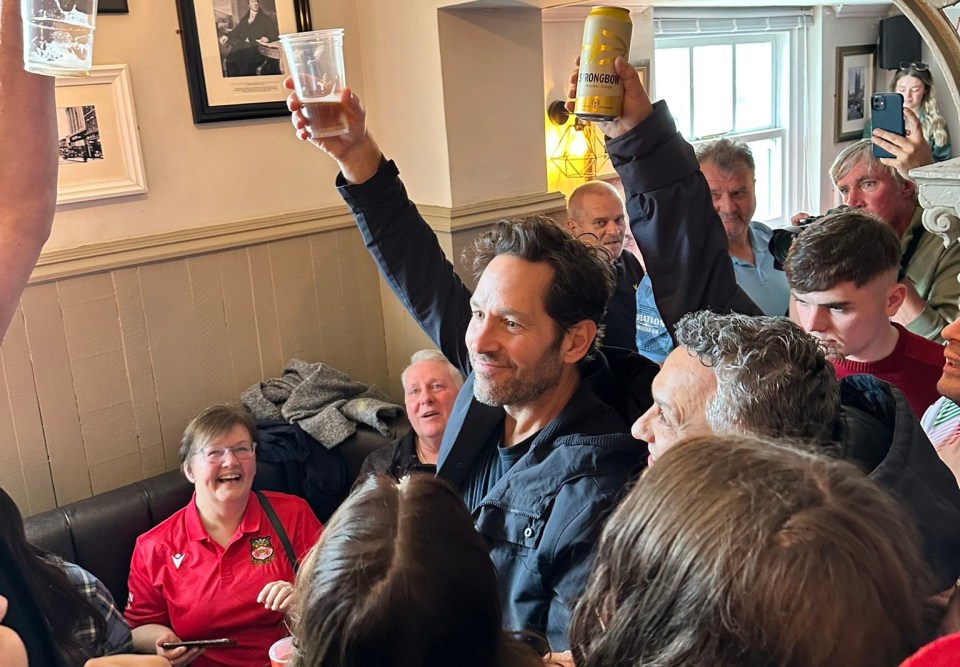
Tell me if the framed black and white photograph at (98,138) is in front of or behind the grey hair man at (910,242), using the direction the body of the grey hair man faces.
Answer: in front

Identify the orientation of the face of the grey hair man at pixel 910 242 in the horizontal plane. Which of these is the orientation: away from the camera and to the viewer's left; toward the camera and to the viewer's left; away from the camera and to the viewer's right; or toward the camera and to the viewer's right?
toward the camera and to the viewer's left

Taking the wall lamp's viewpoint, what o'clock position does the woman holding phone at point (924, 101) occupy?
The woman holding phone is roughly at 10 o'clock from the wall lamp.

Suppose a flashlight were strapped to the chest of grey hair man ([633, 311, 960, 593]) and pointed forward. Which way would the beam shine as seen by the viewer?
to the viewer's left

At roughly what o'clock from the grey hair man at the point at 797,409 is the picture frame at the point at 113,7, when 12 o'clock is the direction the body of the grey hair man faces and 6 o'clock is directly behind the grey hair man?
The picture frame is roughly at 1 o'clock from the grey hair man.

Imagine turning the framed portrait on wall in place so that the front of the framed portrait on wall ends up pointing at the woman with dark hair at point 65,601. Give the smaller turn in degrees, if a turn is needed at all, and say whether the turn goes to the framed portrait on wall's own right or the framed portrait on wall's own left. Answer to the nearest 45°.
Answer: approximately 45° to the framed portrait on wall's own right

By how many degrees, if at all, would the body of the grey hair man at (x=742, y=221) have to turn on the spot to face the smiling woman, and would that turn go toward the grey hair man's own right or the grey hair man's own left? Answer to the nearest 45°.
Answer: approximately 45° to the grey hair man's own right
